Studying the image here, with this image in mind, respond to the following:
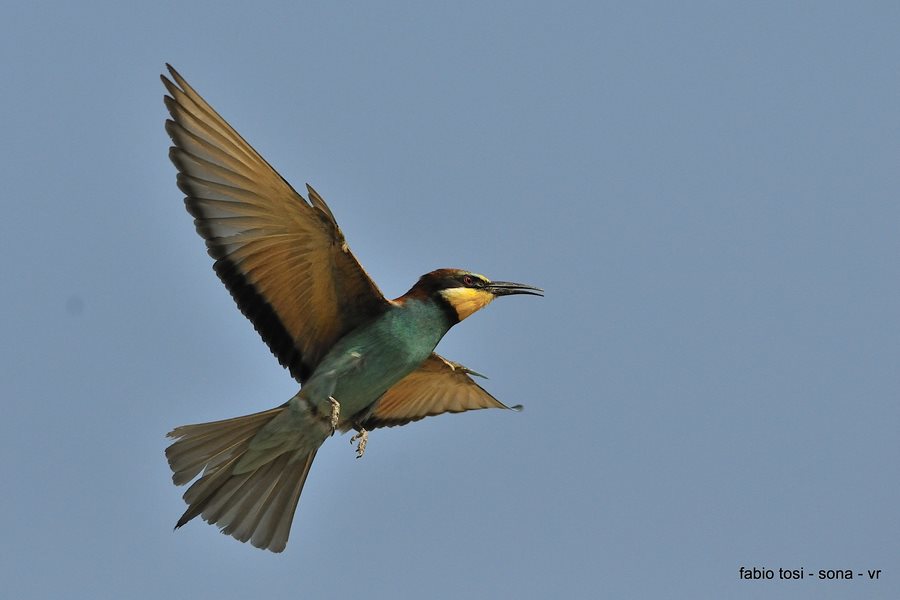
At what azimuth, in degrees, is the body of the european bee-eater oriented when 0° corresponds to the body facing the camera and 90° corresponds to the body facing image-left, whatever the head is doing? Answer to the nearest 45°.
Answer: approximately 270°
